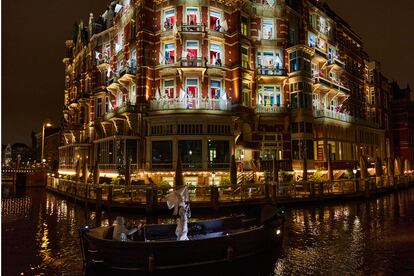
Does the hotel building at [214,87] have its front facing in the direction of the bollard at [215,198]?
yes

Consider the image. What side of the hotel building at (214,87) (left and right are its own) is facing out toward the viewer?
front

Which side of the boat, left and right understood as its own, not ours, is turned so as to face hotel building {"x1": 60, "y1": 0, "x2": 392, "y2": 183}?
left

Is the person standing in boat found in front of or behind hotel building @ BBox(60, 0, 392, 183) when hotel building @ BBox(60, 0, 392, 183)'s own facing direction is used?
in front

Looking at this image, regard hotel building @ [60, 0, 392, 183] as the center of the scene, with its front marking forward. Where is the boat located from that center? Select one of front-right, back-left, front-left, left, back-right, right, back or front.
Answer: front

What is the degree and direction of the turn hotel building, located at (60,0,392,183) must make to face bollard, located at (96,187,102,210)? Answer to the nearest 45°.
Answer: approximately 45° to its right

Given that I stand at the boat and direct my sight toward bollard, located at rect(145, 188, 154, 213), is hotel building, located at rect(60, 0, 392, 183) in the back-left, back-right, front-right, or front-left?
front-right

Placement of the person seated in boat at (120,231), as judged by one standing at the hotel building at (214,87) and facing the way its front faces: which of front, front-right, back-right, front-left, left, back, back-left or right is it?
front

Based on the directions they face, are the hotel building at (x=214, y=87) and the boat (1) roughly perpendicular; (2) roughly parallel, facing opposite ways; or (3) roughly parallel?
roughly perpendicular

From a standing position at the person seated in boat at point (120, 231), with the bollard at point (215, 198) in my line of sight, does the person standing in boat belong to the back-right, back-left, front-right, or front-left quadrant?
front-right

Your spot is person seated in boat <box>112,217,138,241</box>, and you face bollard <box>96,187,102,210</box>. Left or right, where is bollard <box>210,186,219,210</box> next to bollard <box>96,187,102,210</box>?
right

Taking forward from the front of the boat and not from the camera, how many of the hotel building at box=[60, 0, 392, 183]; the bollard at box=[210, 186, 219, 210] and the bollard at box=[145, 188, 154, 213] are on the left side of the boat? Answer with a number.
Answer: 3

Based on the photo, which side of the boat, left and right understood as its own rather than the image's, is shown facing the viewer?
right
